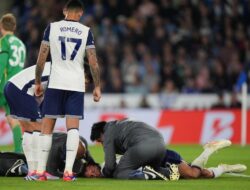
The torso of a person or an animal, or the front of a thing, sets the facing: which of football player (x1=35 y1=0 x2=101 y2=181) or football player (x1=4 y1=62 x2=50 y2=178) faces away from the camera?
football player (x1=35 y1=0 x2=101 y2=181)

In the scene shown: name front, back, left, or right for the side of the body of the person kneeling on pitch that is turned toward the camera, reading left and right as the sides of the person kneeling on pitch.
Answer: left

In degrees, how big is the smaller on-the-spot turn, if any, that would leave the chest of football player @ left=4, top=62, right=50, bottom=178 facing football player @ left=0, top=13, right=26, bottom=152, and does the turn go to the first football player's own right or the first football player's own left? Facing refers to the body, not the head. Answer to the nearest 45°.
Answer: approximately 90° to the first football player's own left

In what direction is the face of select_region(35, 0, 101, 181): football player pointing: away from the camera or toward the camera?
away from the camera

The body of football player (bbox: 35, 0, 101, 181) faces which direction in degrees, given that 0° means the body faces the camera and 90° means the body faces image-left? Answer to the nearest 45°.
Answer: approximately 180°
